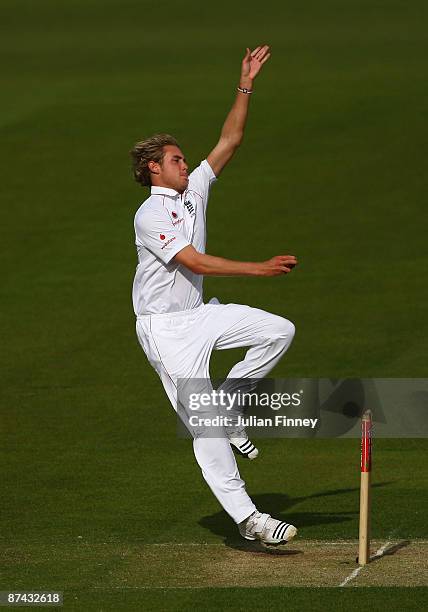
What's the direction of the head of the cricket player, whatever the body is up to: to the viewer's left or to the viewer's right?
to the viewer's right

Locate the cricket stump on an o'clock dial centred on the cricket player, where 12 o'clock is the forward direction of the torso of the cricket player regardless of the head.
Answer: The cricket stump is roughly at 1 o'clock from the cricket player.

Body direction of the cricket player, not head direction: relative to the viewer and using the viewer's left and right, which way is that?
facing to the right of the viewer
